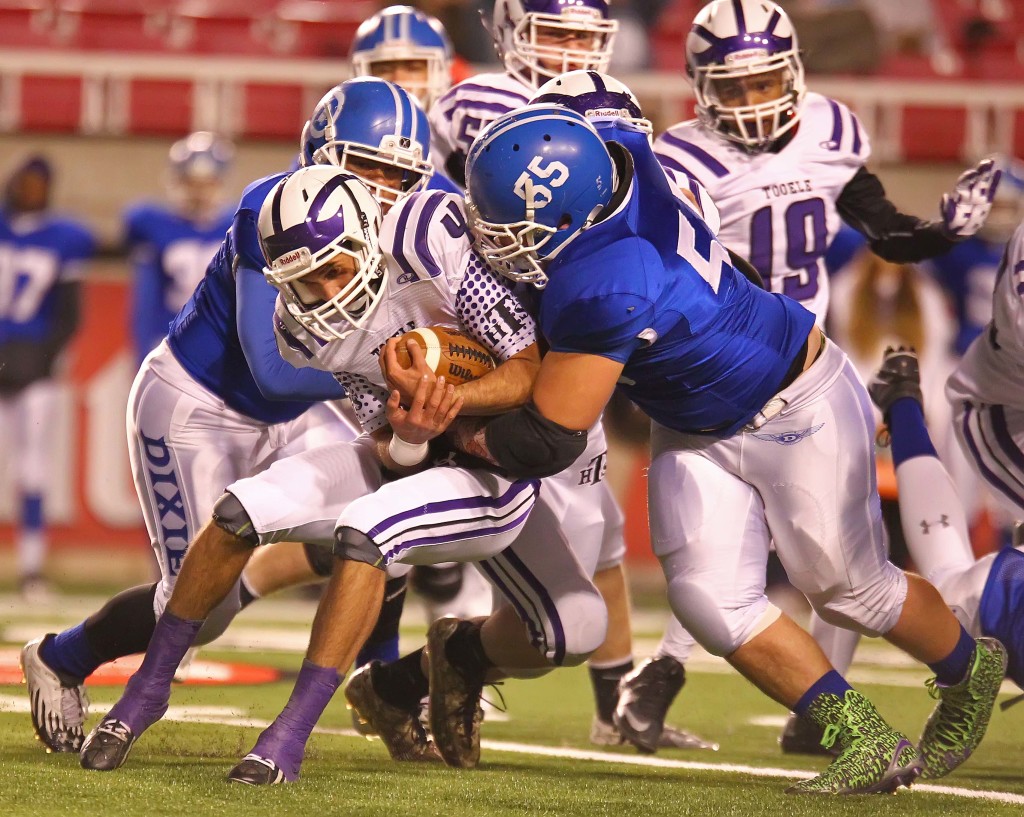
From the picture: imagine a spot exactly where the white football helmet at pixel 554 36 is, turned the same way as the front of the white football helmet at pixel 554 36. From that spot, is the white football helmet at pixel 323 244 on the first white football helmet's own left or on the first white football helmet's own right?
on the first white football helmet's own right

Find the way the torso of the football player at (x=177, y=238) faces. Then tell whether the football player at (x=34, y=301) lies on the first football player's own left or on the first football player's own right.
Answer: on the first football player's own right

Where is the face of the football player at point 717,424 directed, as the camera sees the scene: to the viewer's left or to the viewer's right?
to the viewer's left

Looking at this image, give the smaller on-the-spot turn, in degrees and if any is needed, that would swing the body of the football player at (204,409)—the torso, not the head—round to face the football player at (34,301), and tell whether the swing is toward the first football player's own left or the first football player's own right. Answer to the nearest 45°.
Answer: approximately 135° to the first football player's own left
